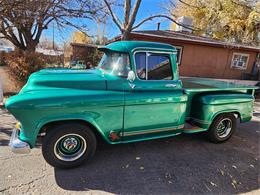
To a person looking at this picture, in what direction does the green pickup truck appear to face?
facing the viewer and to the left of the viewer

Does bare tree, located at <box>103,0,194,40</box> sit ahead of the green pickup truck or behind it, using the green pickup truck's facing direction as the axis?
behind

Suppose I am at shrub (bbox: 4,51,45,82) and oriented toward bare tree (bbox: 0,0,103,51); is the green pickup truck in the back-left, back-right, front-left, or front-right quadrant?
back-right

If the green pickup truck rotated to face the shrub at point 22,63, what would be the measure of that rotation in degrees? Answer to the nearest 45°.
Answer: approximately 90° to its right

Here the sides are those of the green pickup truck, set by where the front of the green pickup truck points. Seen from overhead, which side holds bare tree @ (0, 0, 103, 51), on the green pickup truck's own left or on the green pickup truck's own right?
on the green pickup truck's own right
